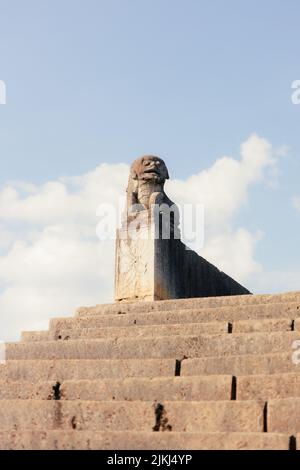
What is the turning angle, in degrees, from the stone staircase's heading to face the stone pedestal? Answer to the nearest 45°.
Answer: approximately 180°

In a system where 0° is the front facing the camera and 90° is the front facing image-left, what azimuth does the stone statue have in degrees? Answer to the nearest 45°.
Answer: approximately 0°

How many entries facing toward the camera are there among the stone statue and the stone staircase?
2

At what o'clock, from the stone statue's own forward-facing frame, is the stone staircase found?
The stone staircase is roughly at 12 o'clock from the stone statue.

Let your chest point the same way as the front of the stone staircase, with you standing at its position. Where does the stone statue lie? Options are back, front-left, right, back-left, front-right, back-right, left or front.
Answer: back

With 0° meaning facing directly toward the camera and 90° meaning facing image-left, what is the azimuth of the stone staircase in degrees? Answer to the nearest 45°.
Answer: approximately 0°
